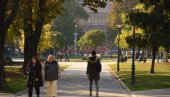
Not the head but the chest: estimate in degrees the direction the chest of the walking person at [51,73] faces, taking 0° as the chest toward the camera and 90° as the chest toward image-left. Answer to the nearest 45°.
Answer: approximately 0°

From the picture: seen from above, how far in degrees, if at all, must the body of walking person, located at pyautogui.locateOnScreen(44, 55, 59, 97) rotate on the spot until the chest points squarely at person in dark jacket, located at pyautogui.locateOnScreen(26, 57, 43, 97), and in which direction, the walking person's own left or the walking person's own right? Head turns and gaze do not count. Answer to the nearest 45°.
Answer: approximately 90° to the walking person's own right

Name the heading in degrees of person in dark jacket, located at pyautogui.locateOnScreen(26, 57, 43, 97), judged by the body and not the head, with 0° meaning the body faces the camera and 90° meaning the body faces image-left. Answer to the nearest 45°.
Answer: approximately 0°

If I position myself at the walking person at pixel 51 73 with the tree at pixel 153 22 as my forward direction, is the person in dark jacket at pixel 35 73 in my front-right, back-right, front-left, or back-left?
back-left

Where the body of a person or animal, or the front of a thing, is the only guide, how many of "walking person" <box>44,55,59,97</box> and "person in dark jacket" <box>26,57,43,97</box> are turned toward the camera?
2

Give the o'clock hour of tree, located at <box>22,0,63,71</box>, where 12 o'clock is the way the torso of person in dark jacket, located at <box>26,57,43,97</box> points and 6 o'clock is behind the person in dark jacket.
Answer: The tree is roughly at 6 o'clock from the person in dark jacket.
